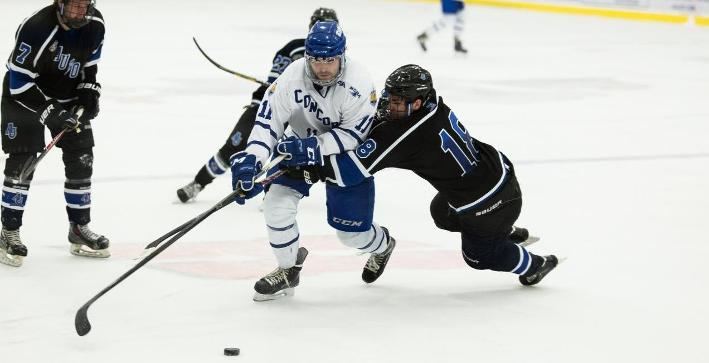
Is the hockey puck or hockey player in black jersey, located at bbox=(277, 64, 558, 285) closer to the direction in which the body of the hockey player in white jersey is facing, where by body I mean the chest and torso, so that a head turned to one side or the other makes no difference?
the hockey puck

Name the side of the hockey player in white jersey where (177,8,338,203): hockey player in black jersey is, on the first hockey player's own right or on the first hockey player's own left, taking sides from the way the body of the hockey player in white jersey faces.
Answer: on the first hockey player's own right

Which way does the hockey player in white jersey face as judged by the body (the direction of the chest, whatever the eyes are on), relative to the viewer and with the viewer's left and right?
facing the viewer and to the left of the viewer

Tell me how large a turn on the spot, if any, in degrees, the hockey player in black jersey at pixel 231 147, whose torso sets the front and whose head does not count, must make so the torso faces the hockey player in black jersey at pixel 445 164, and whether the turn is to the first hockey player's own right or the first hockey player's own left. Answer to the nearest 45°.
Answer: approximately 45° to the first hockey player's own right

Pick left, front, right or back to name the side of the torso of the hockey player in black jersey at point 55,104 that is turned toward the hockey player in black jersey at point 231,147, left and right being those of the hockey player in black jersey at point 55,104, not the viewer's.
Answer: left

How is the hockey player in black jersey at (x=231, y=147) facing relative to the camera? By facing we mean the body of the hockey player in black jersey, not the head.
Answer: to the viewer's right

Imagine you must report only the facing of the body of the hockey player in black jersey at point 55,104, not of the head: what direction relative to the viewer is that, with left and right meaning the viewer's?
facing the viewer and to the right of the viewer

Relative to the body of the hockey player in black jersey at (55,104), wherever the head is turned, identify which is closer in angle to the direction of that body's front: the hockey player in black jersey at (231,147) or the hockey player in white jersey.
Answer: the hockey player in white jersey
